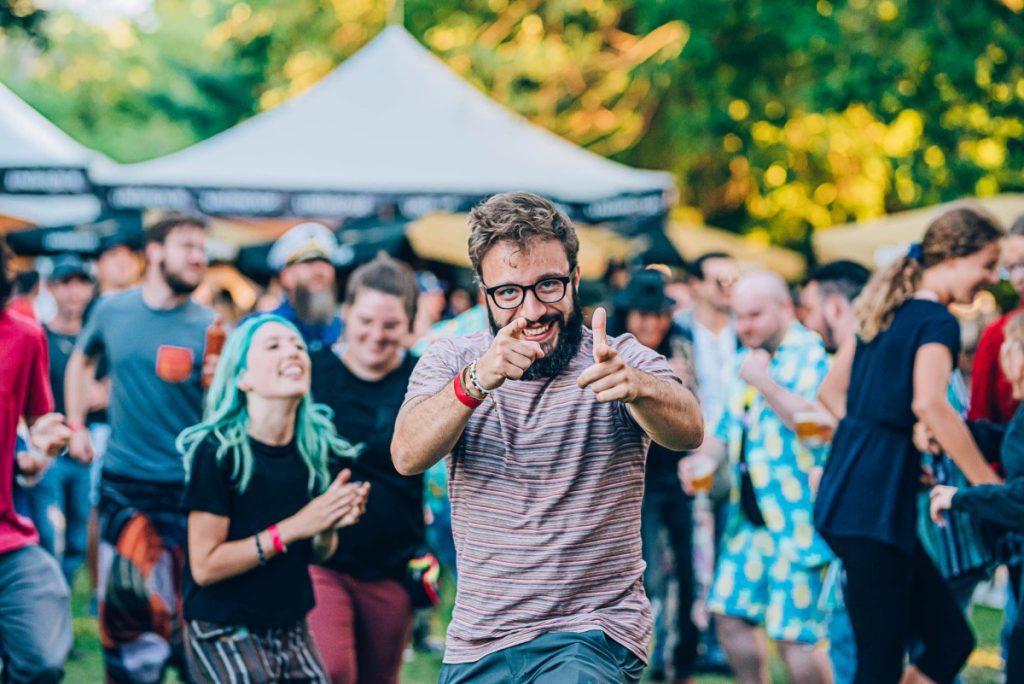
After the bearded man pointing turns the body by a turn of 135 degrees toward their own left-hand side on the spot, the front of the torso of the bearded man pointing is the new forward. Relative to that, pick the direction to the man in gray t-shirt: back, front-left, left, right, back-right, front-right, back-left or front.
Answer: left

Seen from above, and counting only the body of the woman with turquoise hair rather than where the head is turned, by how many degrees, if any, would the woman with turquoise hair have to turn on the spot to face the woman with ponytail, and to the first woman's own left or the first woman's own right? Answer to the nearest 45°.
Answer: approximately 45° to the first woman's own left

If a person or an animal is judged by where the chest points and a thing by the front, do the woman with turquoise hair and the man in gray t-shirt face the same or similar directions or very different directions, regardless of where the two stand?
same or similar directions

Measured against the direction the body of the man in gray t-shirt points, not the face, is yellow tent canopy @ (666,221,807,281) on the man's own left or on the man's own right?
on the man's own left

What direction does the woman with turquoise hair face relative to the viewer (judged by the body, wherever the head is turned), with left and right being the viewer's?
facing the viewer and to the right of the viewer

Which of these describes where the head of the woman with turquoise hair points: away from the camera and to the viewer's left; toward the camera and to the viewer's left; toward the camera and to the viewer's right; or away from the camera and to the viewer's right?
toward the camera and to the viewer's right

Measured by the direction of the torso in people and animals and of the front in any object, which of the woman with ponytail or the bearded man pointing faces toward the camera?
the bearded man pointing

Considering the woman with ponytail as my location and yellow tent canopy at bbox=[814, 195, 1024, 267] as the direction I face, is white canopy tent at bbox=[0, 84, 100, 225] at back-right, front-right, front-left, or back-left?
front-left

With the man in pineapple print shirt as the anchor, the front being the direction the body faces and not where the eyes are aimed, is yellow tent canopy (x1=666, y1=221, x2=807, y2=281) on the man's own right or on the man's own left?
on the man's own right

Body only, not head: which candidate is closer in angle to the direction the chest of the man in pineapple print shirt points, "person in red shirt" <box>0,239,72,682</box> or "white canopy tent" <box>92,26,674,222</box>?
the person in red shirt

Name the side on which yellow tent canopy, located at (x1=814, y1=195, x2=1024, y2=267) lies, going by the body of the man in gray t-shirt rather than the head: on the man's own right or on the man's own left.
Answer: on the man's own left
